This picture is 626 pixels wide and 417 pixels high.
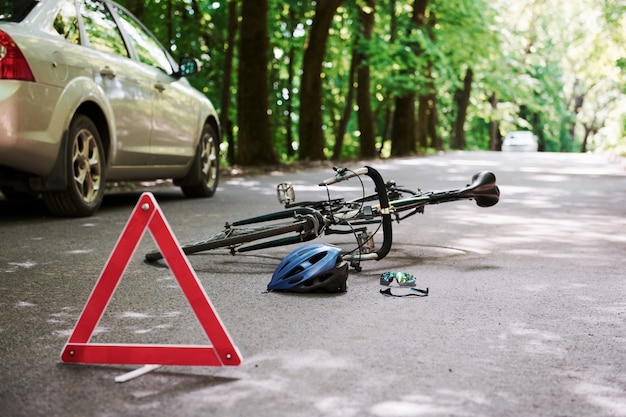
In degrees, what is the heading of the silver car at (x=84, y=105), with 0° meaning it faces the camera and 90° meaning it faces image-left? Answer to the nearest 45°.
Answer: approximately 225°

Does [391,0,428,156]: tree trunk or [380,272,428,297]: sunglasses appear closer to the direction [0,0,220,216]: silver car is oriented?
the tree trunk

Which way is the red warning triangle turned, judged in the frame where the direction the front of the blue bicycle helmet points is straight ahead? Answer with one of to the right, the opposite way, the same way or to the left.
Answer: to the left

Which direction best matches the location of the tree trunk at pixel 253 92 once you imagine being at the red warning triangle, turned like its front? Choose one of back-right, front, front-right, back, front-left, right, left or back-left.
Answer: back

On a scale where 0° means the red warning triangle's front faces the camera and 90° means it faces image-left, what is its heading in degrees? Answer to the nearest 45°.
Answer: approximately 0°

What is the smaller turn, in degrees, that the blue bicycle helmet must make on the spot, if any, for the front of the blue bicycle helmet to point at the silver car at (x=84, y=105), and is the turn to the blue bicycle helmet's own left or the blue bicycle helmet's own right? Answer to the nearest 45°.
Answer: approximately 45° to the blue bicycle helmet's own right

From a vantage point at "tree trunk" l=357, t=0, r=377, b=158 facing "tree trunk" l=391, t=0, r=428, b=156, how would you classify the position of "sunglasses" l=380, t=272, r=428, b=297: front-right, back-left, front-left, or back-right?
back-right

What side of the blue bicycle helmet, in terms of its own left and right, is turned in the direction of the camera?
left

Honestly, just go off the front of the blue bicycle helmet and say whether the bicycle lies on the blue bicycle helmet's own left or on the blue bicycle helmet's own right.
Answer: on the blue bicycle helmet's own right
